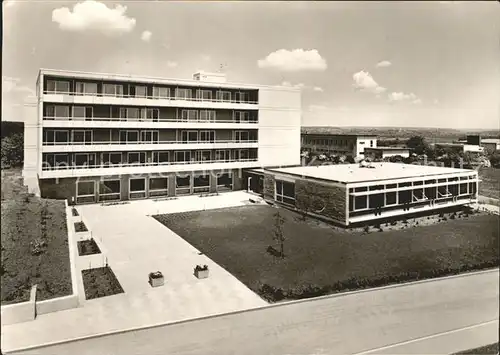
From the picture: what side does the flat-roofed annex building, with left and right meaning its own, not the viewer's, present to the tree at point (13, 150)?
right

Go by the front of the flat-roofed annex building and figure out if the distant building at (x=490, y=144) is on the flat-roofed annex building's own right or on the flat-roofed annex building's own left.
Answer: on the flat-roofed annex building's own left

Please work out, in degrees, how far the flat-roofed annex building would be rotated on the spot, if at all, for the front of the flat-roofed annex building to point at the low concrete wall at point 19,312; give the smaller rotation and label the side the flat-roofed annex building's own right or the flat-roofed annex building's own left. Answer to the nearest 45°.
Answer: approximately 90° to the flat-roofed annex building's own right

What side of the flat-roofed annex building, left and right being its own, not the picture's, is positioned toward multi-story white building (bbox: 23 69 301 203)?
right

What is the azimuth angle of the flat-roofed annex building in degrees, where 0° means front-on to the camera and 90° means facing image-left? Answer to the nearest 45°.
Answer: approximately 315°

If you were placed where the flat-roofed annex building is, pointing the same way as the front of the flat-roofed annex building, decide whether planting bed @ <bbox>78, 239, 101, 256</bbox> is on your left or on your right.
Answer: on your right

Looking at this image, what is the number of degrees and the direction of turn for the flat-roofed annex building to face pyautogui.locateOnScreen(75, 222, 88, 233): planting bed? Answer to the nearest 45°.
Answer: approximately 90° to its right
